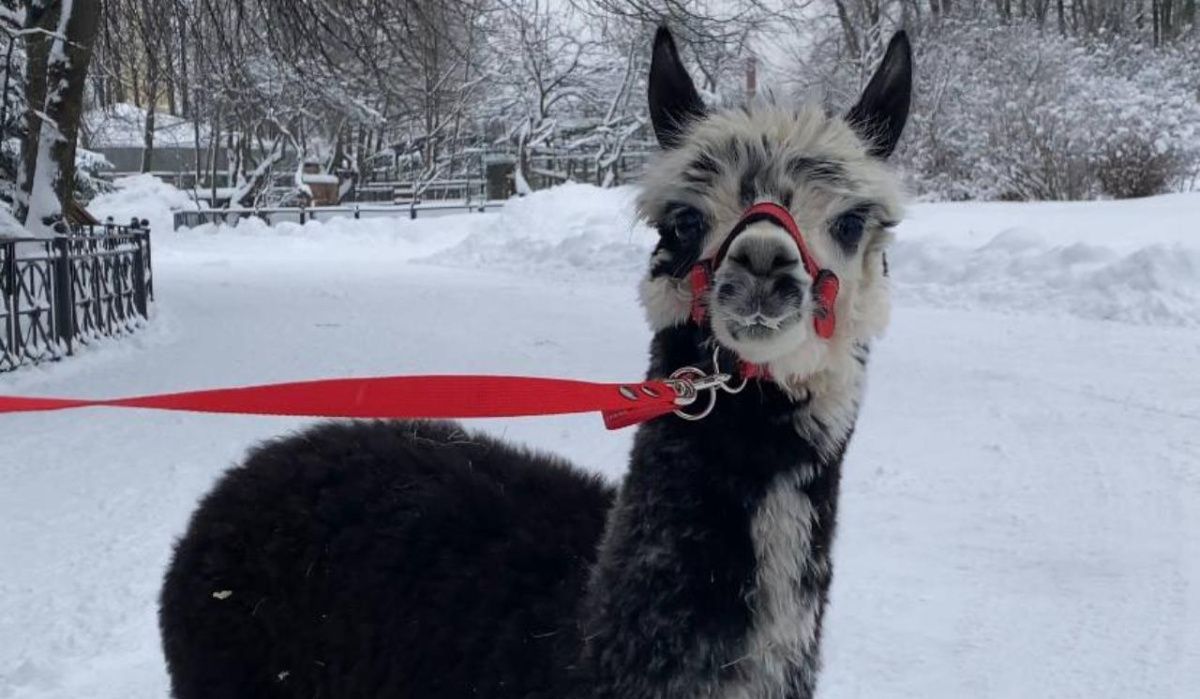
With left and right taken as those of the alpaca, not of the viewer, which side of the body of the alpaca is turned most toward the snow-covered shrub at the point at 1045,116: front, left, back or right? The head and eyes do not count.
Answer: left

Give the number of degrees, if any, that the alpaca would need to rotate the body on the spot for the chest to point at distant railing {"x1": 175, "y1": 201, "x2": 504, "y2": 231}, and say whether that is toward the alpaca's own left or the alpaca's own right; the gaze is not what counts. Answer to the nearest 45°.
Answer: approximately 135° to the alpaca's own left

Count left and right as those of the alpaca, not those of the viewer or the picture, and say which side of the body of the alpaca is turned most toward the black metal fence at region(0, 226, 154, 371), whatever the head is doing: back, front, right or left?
back

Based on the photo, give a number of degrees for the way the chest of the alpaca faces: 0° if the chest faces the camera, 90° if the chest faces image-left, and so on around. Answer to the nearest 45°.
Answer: approximately 315°
